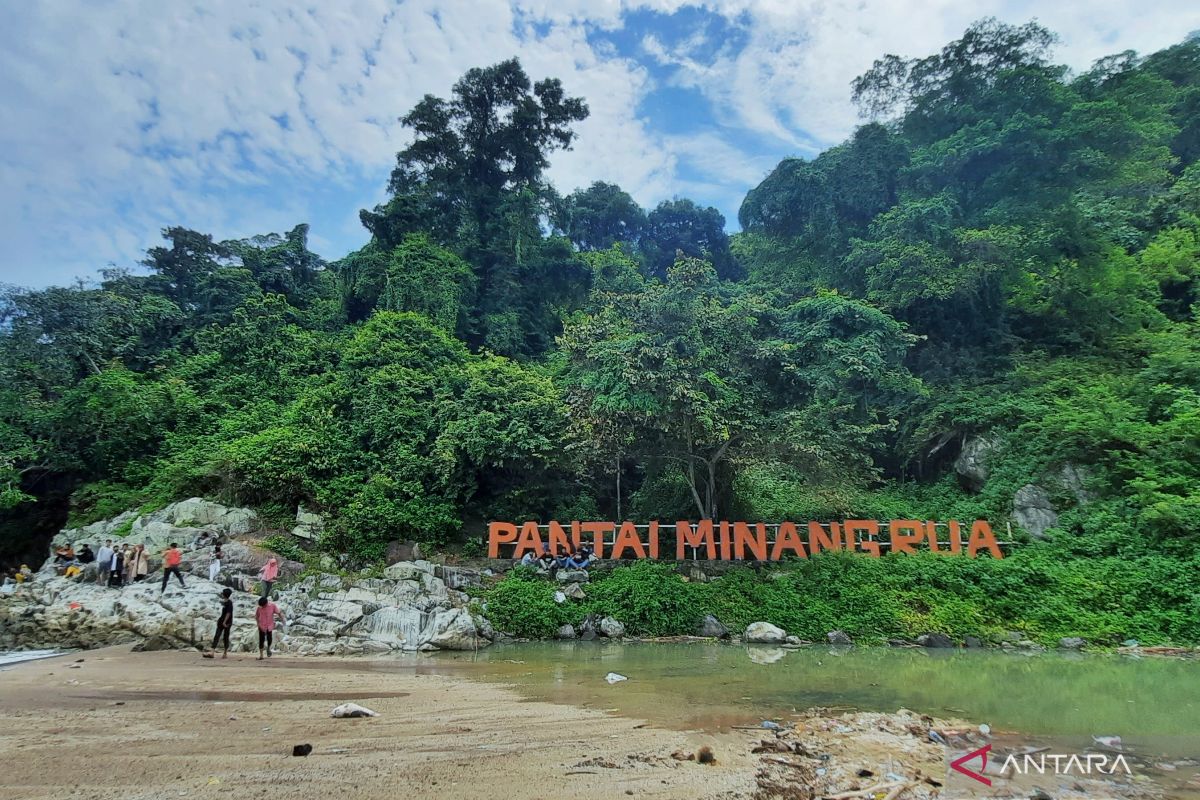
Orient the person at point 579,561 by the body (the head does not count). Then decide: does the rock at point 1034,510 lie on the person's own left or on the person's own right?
on the person's own left

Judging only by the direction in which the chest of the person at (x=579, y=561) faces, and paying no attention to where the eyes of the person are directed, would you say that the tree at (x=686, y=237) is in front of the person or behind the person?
behind

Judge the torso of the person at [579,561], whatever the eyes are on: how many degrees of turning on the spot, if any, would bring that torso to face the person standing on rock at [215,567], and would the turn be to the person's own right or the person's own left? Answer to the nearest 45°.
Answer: approximately 90° to the person's own right

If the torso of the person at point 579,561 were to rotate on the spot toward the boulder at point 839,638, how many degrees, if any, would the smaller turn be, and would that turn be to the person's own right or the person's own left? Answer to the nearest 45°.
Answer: approximately 45° to the person's own left

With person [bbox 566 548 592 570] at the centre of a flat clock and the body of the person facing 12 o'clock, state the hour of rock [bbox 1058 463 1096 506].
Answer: The rock is roughly at 9 o'clock from the person.

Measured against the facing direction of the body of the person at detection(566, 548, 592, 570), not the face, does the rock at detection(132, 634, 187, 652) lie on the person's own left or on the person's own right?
on the person's own right

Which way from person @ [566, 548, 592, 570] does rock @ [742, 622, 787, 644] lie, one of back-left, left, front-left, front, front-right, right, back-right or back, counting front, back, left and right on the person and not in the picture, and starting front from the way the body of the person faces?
front-left

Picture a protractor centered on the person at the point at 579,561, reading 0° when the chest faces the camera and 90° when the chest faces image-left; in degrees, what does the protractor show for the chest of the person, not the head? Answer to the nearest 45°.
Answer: approximately 0°

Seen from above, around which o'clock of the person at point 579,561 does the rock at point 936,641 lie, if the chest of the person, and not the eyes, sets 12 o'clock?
The rock is roughly at 10 o'clock from the person.

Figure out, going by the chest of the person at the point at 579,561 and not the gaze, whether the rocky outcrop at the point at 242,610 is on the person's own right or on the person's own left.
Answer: on the person's own right

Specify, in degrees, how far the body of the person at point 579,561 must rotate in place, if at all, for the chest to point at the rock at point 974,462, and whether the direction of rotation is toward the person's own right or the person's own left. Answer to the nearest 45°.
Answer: approximately 90° to the person's own left

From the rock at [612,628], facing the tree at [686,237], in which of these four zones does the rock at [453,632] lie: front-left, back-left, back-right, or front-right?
back-left

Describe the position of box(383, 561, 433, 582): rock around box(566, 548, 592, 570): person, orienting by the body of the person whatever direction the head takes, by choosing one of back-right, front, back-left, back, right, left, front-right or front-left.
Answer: right

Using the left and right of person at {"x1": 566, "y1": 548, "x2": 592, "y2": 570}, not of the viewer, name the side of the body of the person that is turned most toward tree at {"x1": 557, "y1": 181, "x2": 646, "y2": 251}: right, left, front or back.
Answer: back

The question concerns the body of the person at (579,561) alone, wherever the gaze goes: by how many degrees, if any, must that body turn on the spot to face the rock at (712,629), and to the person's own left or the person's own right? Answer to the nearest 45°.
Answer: approximately 45° to the person's own left
